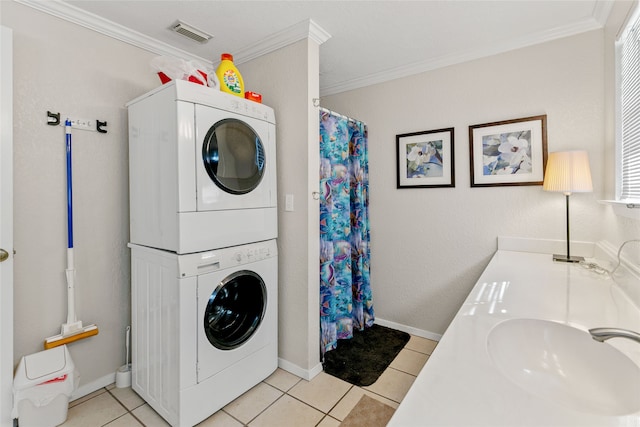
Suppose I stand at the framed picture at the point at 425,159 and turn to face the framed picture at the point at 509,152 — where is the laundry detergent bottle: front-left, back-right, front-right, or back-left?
back-right

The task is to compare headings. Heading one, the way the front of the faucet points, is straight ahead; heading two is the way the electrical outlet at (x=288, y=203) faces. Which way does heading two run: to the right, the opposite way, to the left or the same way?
to the left

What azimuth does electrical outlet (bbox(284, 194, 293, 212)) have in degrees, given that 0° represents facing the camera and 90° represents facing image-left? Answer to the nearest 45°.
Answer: approximately 45°

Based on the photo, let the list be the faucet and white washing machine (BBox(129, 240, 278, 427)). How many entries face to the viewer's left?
1

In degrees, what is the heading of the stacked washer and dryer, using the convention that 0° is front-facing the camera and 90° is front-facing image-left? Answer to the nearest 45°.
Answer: approximately 315°

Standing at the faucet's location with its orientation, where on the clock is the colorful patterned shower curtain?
The colorful patterned shower curtain is roughly at 1 o'clock from the faucet.

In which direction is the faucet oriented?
to the viewer's left

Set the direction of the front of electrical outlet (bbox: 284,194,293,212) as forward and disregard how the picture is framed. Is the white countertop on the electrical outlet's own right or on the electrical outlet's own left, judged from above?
on the electrical outlet's own left
